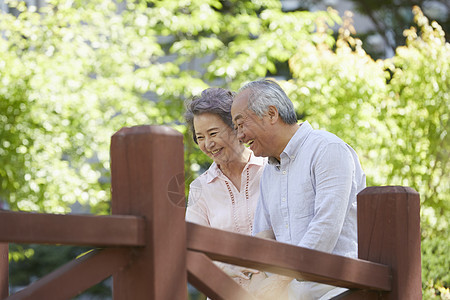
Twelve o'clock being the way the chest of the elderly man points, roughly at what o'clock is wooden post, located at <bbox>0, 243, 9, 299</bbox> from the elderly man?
The wooden post is roughly at 1 o'clock from the elderly man.

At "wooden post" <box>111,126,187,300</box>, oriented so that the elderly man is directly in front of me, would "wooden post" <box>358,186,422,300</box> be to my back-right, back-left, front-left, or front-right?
front-right

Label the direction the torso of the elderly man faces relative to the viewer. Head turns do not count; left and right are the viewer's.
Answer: facing the viewer and to the left of the viewer

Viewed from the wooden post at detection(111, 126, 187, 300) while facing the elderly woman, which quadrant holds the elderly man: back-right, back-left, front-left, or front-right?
front-right

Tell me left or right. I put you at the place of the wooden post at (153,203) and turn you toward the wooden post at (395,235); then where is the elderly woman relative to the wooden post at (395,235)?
left

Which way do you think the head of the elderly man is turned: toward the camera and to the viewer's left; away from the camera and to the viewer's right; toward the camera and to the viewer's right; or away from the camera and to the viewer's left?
toward the camera and to the viewer's left

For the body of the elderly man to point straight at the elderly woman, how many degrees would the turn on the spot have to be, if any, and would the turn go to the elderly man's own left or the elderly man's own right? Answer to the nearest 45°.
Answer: approximately 90° to the elderly man's own right

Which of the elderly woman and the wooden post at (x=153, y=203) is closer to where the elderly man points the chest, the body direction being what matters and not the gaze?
the wooden post

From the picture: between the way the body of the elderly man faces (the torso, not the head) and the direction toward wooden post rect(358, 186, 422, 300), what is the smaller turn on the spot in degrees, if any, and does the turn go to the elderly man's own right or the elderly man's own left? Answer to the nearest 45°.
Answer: approximately 90° to the elderly man's own left

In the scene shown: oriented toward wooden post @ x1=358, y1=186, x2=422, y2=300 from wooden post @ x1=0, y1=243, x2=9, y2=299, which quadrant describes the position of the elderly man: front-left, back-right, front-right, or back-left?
front-left

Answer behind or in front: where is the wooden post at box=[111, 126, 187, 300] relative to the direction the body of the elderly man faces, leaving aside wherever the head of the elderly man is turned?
in front
